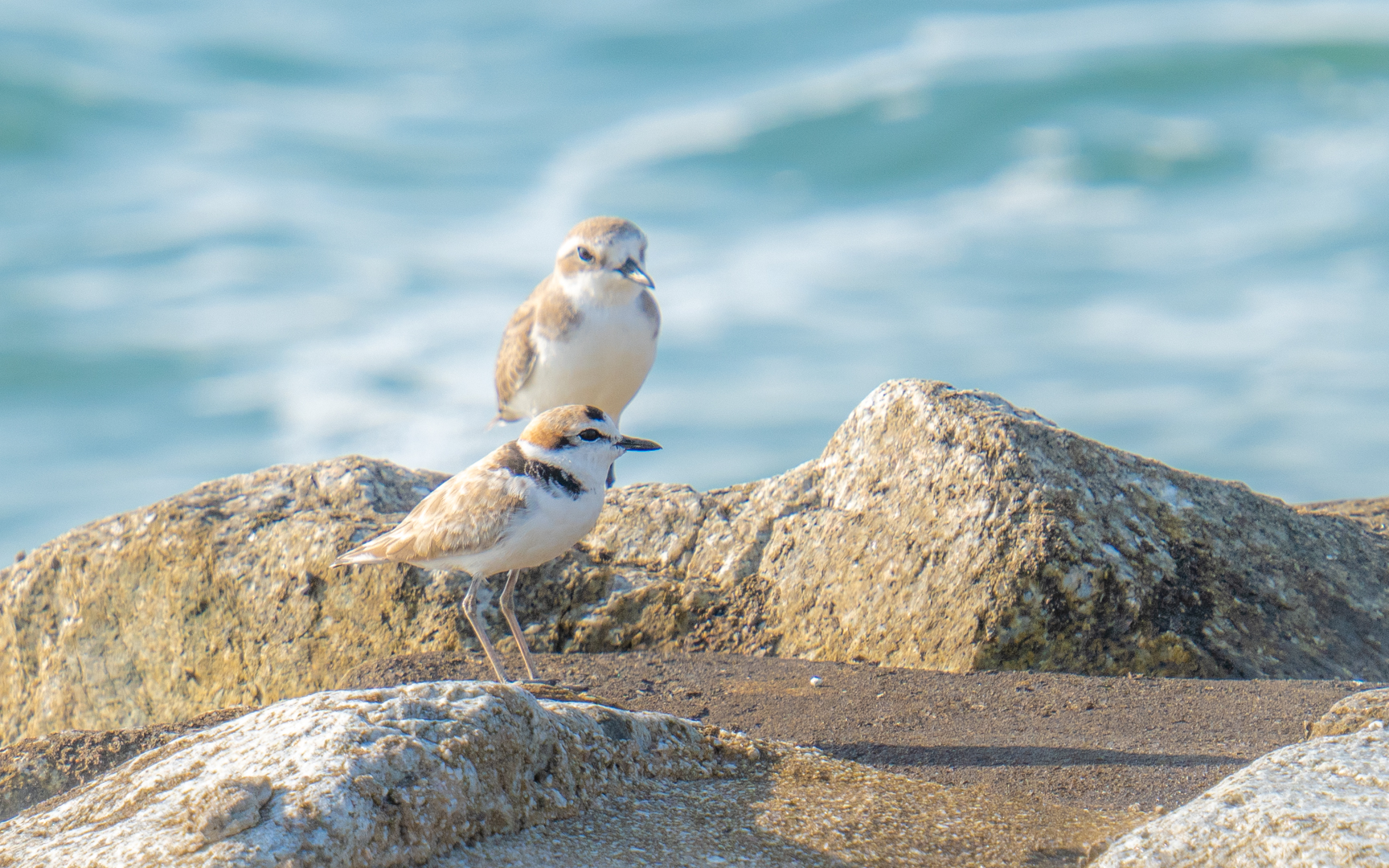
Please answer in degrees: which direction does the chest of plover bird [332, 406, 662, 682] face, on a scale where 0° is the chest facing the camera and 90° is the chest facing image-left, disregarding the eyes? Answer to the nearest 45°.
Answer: approximately 270°

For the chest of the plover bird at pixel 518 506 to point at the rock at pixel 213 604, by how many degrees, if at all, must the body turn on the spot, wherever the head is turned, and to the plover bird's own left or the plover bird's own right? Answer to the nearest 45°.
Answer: approximately 135° to the plover bird's own left

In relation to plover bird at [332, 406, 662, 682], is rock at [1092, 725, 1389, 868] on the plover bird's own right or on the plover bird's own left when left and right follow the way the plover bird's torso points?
on the plover bird's own right

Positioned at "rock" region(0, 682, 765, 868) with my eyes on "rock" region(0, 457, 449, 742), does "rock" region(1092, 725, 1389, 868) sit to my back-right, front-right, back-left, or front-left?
back-right
